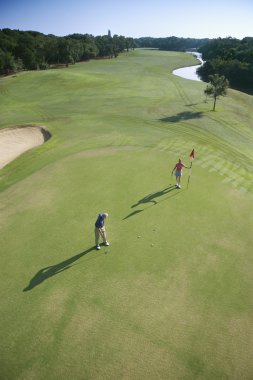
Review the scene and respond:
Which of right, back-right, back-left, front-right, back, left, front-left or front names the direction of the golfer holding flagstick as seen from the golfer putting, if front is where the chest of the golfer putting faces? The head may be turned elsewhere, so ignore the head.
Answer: left

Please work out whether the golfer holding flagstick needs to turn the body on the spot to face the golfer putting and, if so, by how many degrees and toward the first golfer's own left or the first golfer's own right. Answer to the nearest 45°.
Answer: approximately 45° to the first golfer's own right

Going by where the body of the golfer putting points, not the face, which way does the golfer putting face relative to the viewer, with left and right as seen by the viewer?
facing the viewer and to the right of the viewer

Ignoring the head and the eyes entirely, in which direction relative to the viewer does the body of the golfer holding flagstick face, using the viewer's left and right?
facing the viewer

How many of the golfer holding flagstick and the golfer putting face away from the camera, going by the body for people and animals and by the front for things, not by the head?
0
